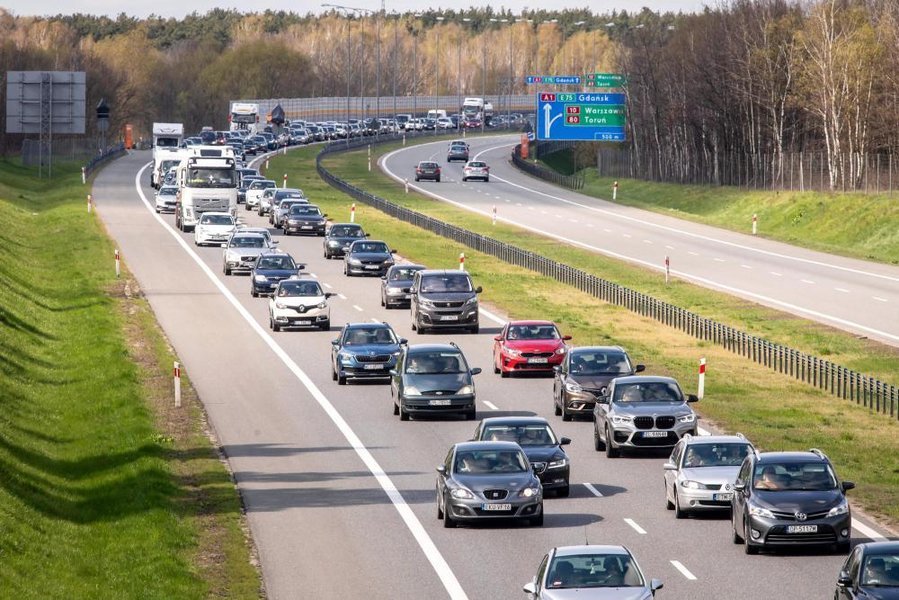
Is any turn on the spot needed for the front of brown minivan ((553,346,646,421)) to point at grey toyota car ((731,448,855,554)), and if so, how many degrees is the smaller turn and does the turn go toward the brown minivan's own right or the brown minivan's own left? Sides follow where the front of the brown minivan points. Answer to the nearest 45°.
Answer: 0° — it already faces it

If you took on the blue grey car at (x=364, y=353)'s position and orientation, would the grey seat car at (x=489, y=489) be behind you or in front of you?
in front

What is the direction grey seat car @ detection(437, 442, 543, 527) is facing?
toward the camera

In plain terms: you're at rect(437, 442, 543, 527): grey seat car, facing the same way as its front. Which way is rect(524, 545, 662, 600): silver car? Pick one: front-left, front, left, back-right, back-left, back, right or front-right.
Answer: front

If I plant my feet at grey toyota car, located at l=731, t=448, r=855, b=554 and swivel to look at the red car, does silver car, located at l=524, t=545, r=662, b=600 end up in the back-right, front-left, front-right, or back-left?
back-left

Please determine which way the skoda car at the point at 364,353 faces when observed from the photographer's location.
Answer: facing the viewer

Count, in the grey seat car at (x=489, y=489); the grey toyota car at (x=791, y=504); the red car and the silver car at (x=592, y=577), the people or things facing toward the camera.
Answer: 4

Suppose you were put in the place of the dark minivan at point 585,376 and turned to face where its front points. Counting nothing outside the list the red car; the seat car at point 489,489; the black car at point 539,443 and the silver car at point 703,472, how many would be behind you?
1

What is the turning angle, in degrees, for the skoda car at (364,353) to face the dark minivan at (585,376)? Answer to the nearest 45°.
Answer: approximately 45° to its left

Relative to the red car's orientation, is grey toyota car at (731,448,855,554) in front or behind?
in front

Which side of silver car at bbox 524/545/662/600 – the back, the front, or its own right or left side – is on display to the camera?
front

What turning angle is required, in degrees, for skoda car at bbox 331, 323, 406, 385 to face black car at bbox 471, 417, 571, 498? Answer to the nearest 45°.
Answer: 0° — it already faces it

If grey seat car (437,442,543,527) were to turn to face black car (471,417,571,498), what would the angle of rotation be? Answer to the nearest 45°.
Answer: approximately 180°

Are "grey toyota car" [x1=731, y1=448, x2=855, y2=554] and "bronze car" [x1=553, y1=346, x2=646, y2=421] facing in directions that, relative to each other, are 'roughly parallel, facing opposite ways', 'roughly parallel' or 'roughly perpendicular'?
roughly parallel
